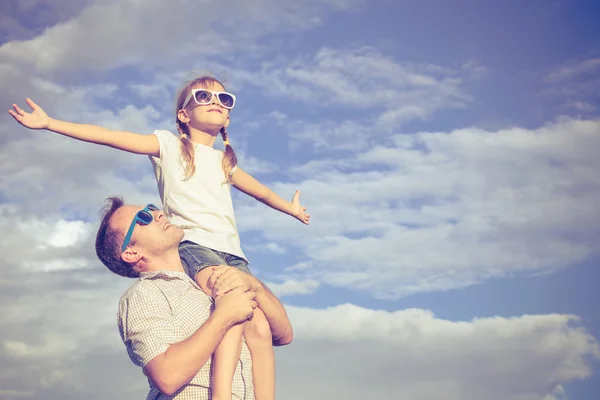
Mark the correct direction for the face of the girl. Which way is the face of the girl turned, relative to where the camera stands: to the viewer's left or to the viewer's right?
to the viewer's right

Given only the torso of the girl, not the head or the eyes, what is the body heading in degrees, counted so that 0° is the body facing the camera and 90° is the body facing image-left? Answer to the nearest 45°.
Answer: approximately 315°
